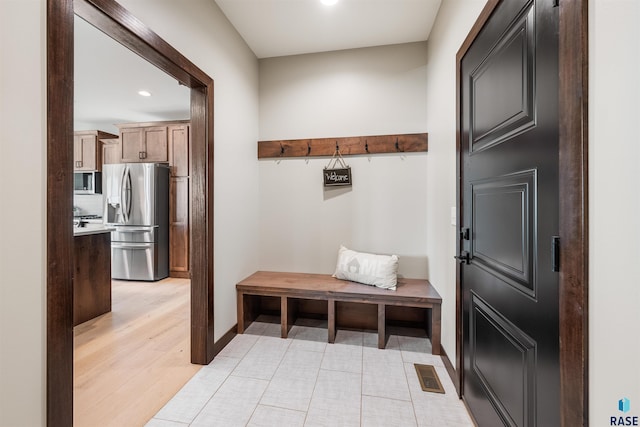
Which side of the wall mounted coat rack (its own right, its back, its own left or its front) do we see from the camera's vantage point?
front

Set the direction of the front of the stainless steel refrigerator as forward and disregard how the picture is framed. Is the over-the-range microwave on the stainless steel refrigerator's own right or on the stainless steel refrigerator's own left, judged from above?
on the stainless steel refrigerator's own right

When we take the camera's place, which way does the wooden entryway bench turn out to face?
facing the viewer

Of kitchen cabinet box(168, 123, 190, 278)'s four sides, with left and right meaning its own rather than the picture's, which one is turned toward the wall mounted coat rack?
left

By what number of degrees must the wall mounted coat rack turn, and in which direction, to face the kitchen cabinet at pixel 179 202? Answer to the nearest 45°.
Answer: approximately 135° to its right

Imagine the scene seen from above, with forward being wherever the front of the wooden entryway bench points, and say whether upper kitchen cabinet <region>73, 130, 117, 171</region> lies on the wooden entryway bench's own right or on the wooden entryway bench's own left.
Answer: on the wooden entryway bench's own right

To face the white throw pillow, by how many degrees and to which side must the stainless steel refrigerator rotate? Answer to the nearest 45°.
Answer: approximately 90° to its left

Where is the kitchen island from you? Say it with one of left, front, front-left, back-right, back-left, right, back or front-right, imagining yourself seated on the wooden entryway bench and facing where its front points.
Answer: right

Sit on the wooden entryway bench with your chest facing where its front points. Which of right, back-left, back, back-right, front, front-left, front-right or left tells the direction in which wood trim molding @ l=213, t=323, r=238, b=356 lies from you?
right

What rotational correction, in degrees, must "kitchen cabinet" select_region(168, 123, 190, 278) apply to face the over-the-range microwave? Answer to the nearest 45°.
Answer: approximately 90° to its right

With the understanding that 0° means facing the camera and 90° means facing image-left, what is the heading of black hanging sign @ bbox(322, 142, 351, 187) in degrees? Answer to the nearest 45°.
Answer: approximately 0°

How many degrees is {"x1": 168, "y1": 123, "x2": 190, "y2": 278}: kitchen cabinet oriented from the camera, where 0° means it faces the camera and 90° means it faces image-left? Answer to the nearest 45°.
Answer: approximately 45°

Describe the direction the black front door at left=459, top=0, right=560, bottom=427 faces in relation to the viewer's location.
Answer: facing the viewer and to the left of the viewer
